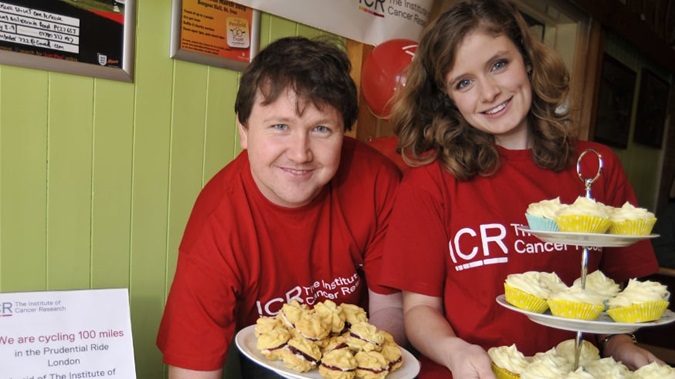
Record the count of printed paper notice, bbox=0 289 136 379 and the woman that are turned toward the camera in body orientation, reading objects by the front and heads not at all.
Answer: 2

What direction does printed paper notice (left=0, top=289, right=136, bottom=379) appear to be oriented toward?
toward the camera

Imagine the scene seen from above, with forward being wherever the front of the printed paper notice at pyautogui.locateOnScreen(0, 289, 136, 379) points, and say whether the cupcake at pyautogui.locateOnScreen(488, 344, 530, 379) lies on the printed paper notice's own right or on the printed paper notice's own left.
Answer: on the printed paper notice's own left

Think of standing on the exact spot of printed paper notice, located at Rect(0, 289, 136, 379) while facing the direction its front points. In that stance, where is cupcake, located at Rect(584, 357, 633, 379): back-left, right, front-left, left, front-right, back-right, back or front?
front-left

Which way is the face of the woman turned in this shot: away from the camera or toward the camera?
toward the camera

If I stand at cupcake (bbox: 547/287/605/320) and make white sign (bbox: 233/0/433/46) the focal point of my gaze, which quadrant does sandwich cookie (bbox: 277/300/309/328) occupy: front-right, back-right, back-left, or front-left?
front-left

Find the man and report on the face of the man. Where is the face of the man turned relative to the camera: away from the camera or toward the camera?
toward the camera

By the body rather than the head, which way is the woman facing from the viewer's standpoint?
toward the camera
